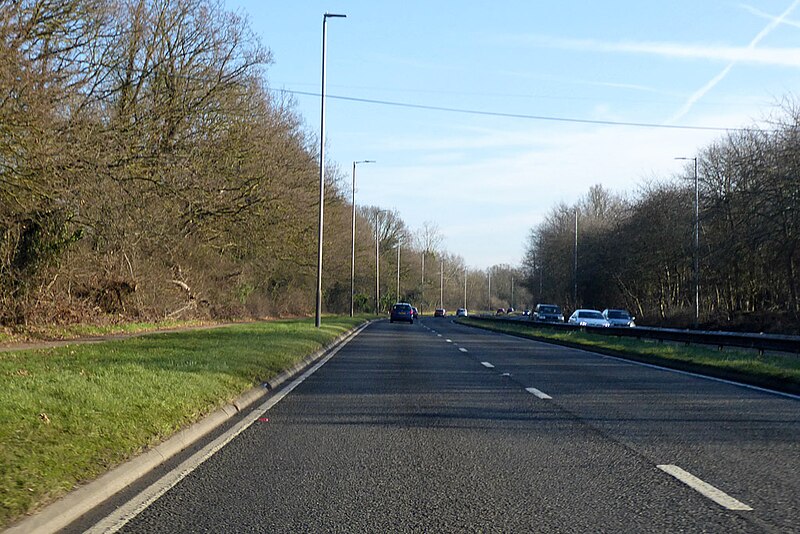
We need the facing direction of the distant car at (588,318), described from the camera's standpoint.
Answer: facing the viewer and to the right of the viewer
